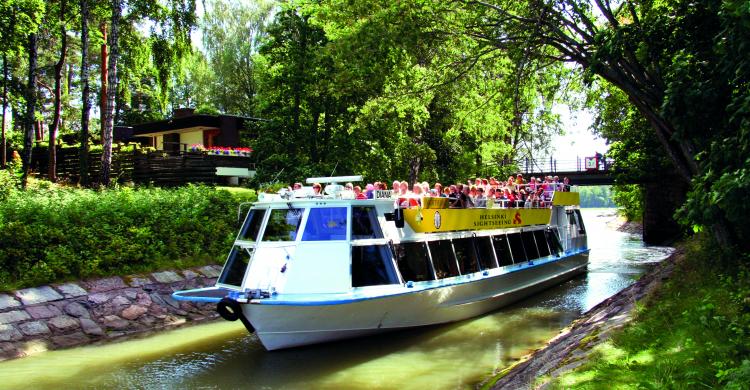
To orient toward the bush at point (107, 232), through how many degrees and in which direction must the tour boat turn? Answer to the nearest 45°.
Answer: approximately 90° to its right

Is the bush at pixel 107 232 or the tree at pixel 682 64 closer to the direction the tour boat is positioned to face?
the bush

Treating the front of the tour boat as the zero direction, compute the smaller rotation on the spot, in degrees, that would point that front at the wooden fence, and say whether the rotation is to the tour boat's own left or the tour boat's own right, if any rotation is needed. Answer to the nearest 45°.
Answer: approximately 90° to the tour boat's own right

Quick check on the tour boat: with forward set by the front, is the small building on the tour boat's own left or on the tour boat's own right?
on the tour boat's own right
